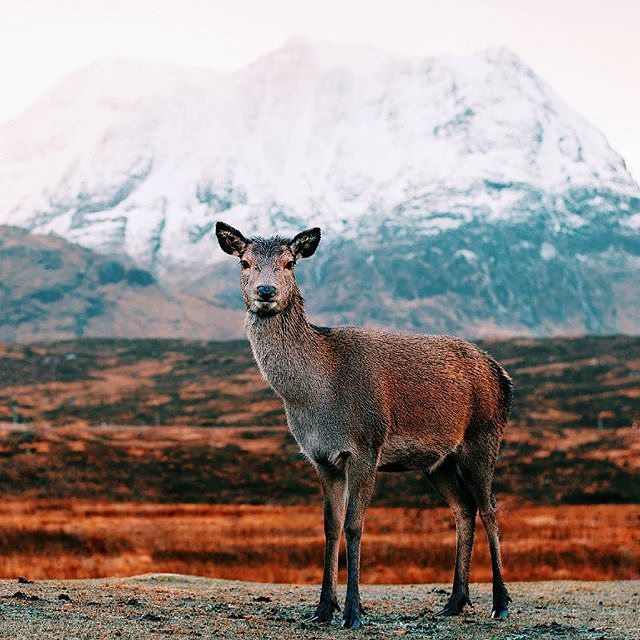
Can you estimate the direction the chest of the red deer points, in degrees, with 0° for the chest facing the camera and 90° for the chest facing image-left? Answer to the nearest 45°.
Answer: approximately 45°
